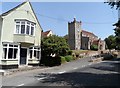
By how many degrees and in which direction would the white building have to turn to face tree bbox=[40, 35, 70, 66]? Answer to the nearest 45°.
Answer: approximately 90° to its left

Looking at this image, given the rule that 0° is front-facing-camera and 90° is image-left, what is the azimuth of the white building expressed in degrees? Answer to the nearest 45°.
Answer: approximately 315°
